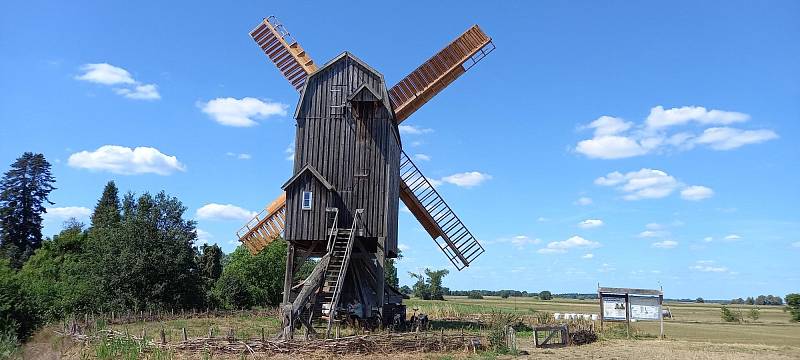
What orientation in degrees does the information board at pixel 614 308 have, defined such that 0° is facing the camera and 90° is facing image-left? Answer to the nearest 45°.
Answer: approximately 0°

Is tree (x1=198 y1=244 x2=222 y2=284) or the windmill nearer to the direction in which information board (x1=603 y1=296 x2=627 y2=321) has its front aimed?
the windmill

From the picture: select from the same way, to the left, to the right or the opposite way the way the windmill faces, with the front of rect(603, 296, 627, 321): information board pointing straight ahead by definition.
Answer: the opposite way

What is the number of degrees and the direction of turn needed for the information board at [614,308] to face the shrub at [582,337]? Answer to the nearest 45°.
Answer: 0° — it already faces it

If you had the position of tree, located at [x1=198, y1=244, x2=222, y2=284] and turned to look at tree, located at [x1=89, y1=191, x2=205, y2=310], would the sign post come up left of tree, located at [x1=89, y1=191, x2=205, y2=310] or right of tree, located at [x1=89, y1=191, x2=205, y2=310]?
left

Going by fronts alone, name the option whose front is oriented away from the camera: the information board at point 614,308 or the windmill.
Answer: the windmill

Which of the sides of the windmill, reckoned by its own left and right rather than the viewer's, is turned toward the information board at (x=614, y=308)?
right
